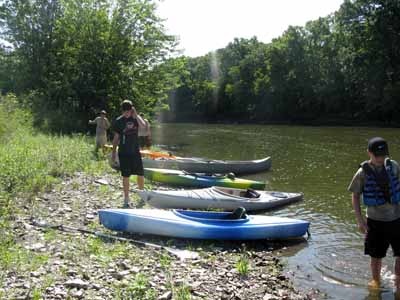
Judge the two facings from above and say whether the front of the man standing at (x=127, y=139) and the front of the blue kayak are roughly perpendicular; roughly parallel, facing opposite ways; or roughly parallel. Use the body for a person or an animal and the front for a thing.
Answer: roughly perpendicular

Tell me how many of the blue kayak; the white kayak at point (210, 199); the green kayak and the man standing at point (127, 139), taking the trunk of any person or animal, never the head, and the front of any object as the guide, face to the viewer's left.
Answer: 3

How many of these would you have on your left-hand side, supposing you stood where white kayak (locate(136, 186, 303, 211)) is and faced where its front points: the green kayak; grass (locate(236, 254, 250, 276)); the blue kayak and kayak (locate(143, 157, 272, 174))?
2

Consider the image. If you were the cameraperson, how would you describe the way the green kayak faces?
facing to the left of the viewer

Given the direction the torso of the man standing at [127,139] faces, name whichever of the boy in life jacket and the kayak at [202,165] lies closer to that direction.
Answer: the boy in life jacket

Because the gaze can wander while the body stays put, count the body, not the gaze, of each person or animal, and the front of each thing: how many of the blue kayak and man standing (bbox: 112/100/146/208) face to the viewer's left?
1

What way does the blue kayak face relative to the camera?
to the viewer's left

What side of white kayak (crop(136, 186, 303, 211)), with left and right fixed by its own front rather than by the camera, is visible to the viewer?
left

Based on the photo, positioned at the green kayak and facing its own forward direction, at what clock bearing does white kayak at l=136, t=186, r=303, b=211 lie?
The white kayak is roughly at 9 o'clock from the green kayak.
